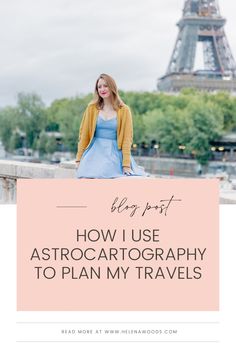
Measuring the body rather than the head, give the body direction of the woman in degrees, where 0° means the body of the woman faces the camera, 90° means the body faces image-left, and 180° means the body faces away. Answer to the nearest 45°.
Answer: approximately 0°
